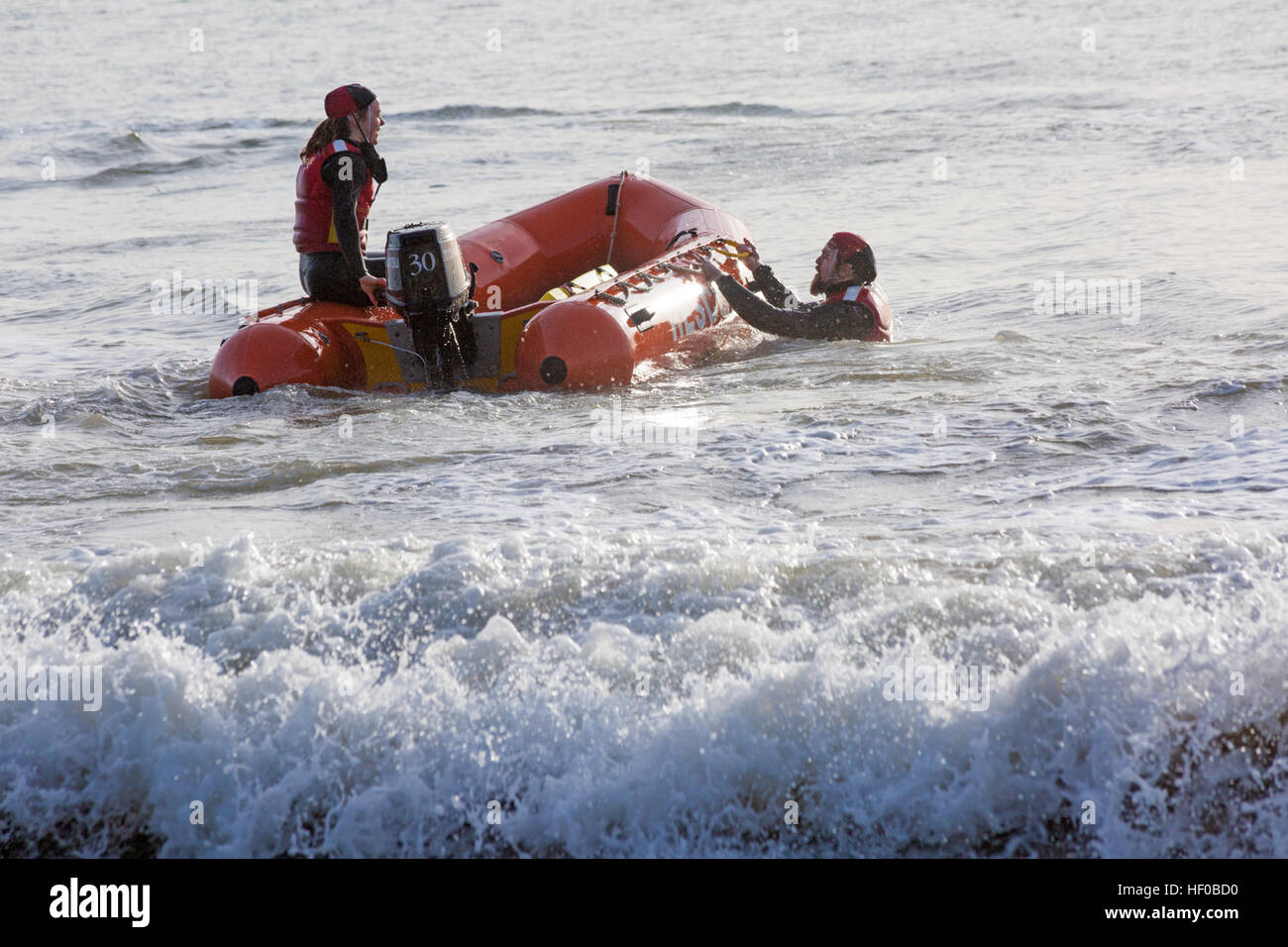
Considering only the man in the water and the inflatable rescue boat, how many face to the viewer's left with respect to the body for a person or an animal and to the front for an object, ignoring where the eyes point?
1

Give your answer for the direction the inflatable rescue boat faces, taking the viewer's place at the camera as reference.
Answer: facing away from the viewer and to the right of the viewer

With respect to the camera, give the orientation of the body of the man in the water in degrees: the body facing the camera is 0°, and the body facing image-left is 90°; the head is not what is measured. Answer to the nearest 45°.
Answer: approximately 90°

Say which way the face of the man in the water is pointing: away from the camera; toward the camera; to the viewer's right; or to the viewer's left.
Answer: to the viewer's left
